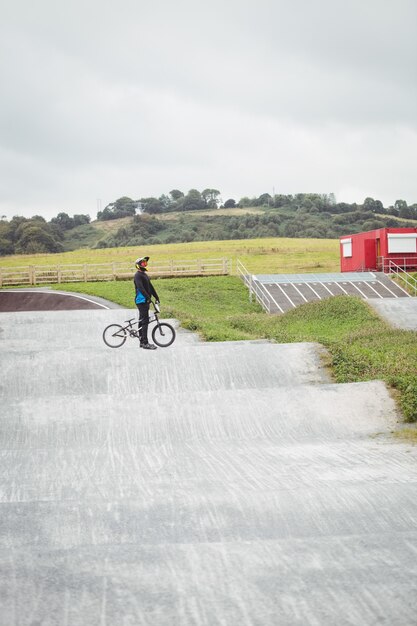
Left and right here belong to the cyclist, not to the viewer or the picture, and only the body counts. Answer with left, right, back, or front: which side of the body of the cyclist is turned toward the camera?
right

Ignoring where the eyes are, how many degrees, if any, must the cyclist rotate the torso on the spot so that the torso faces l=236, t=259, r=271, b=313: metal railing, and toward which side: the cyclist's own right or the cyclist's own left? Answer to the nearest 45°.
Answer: approximately 90° to the cyclist's own left

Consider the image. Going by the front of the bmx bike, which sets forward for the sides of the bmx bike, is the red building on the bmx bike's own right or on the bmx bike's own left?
on the bmx bike's own left

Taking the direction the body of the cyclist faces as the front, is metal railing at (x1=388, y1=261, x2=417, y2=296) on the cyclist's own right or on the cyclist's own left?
on the cyclist's own left

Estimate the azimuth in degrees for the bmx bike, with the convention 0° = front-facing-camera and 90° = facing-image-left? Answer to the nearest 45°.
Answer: approximately 270°

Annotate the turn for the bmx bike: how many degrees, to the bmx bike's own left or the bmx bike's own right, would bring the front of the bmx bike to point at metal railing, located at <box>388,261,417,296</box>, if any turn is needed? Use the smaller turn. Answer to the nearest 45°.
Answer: approximately 45° to the bmx bike's own left
